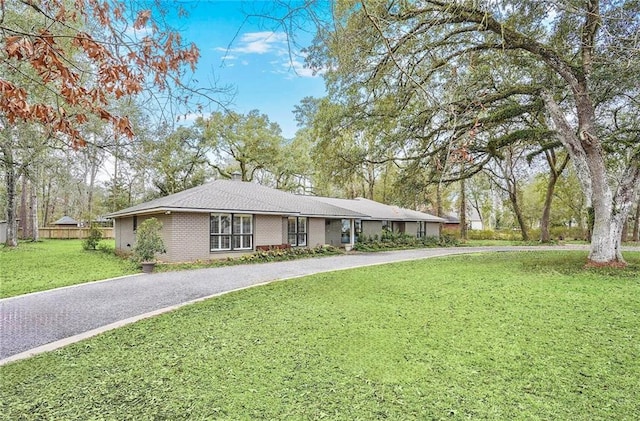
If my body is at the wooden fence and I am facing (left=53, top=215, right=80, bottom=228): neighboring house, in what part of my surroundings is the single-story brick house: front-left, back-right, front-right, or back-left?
back-right

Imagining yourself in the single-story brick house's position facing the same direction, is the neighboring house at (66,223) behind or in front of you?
behind

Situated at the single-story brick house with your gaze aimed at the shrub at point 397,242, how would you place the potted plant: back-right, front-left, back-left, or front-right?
back-right

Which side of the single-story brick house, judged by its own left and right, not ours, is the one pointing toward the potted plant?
right

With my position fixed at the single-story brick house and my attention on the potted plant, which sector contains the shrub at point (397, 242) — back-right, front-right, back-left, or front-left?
back-left

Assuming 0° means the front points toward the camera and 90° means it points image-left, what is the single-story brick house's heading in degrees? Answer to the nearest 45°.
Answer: approximately 315°

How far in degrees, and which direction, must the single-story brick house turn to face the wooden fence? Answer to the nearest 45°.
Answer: approximately 180°
